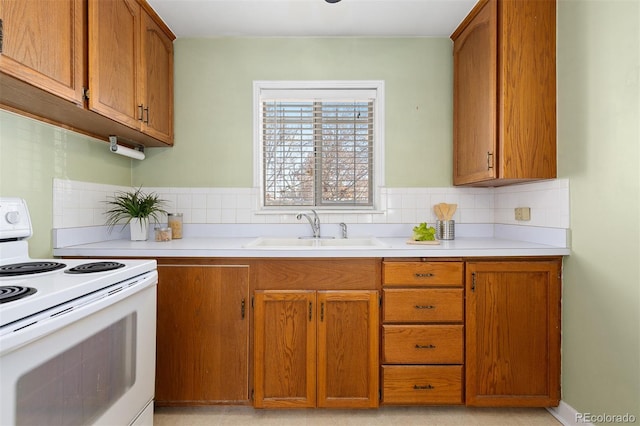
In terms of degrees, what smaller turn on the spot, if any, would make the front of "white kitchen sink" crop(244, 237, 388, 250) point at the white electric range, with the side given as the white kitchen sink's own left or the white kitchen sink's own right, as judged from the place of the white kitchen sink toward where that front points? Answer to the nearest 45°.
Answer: approximately 45° to the white kitchen sink's own right

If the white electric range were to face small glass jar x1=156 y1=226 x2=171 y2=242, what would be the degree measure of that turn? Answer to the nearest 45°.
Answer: approximately 90° to its left

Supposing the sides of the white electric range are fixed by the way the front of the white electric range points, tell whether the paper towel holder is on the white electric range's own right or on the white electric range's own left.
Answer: on the white electric range's own left

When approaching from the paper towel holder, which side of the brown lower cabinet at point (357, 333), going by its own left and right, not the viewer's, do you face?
right

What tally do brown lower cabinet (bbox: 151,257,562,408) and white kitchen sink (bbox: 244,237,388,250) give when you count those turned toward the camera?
2

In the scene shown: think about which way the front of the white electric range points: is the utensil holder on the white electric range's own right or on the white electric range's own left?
on the white electric range's own left

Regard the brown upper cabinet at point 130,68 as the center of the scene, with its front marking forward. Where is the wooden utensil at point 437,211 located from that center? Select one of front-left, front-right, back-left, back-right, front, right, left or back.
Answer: front-left

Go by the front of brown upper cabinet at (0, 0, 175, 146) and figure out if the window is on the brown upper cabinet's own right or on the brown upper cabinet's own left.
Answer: on the brown upper cabinet's own left

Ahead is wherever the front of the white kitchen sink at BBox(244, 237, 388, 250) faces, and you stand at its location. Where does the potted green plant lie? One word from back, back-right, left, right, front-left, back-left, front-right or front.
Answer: right

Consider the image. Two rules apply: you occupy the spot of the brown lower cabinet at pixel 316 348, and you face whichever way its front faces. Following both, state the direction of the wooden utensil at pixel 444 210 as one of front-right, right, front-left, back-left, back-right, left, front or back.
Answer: back-left
